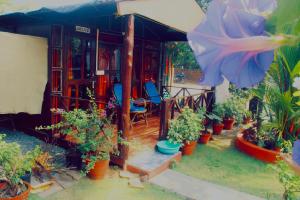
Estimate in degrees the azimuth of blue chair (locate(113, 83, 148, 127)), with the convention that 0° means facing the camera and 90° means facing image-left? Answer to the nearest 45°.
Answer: approximately 315°

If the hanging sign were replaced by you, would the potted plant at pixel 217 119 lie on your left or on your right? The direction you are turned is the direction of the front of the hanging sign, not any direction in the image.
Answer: on your left

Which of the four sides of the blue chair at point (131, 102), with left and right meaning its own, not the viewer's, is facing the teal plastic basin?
front

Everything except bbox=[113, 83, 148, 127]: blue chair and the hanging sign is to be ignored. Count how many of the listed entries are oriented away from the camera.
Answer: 0

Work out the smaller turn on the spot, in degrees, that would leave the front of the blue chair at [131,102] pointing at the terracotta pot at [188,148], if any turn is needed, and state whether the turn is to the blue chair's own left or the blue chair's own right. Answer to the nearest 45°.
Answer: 0° — it already faces it

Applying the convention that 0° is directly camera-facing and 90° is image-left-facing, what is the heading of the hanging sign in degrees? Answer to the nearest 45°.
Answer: approximately 315°

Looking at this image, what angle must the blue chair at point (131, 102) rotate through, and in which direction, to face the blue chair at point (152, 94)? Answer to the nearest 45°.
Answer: approximately 90° to its left

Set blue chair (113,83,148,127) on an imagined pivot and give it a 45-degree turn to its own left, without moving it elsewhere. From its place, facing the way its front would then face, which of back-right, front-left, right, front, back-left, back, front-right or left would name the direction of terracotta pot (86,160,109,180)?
right
